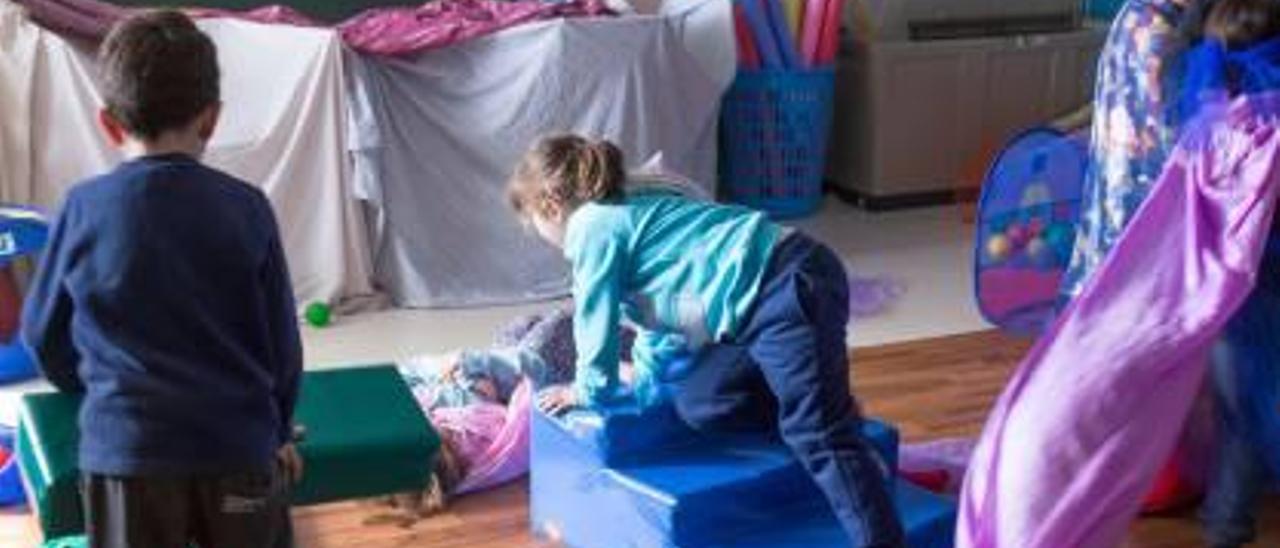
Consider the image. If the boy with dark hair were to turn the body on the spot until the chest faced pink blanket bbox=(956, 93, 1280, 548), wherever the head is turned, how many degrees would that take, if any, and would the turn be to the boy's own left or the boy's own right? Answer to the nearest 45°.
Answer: approximately 90° to the boy's own right

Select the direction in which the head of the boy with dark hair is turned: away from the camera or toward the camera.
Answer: away from the camera

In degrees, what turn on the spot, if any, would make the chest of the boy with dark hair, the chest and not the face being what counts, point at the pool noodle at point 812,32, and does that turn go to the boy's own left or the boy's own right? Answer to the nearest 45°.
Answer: approximately 45° to the boy's own right

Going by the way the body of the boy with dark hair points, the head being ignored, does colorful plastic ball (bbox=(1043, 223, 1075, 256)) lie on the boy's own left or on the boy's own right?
on the boy's own right

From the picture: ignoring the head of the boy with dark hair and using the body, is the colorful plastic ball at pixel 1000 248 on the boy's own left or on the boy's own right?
on the boy's own right

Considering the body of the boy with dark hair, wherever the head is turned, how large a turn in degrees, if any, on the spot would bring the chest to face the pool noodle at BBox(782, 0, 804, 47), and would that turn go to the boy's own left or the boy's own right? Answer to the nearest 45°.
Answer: approximately 45° to the boy's own right

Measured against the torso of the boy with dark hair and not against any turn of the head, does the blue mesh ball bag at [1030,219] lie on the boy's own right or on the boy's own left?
on the boy's own right

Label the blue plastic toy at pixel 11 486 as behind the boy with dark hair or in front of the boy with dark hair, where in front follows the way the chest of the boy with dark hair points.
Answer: in front

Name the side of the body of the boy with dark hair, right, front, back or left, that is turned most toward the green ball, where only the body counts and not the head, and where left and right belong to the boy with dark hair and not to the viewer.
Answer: front

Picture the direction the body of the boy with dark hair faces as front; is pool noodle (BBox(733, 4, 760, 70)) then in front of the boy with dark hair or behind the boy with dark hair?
in front

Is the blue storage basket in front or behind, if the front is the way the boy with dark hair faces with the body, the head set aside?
in front

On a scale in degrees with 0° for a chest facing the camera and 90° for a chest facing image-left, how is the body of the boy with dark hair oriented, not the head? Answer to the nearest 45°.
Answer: approximately 180°
